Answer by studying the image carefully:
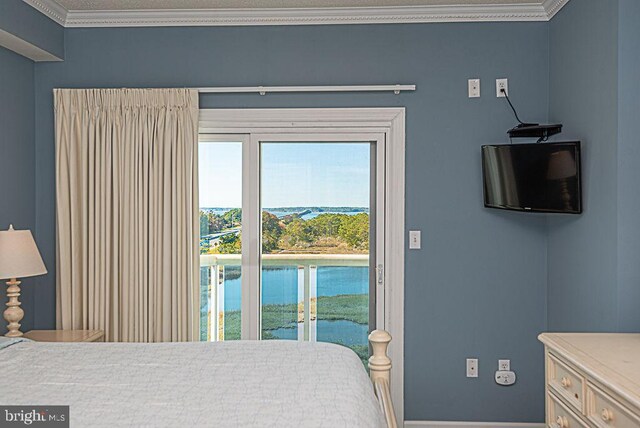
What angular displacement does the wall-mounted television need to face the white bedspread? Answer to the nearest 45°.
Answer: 0° — it already faces it

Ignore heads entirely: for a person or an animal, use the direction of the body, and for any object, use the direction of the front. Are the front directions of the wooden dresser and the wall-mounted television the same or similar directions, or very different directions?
same or similar directions

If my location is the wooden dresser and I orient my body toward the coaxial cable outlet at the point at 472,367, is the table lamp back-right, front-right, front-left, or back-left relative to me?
front-left

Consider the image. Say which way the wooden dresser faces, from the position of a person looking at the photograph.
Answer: facing the viewer and to the left of the viewer

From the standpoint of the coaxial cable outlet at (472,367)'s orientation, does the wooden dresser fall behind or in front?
in front

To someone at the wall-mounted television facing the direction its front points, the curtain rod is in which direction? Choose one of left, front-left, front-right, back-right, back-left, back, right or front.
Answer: front-right

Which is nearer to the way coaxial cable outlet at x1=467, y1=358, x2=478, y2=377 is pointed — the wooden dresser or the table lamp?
the wooden dresser

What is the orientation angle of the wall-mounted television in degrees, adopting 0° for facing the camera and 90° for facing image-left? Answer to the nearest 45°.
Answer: approximately 45°

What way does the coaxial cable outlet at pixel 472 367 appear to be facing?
toward the camera

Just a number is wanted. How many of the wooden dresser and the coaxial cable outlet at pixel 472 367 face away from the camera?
0
